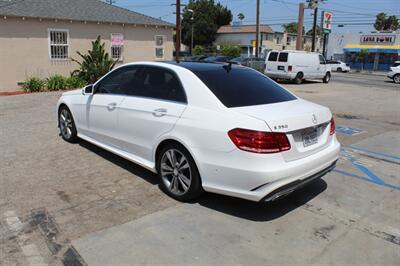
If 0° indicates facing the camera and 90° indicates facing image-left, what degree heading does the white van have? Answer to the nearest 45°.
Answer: approximately 225°

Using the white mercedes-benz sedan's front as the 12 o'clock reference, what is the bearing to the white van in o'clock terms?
The white van is roughly at 2 o'clock from the white mercedes-benz sedan.

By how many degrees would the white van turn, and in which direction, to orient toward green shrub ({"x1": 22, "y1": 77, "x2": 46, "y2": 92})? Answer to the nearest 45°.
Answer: approximately 180°

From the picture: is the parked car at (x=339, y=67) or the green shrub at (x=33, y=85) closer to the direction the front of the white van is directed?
the parked car

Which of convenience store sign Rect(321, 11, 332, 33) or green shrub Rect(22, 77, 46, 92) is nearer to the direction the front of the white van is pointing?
the convenience store sign

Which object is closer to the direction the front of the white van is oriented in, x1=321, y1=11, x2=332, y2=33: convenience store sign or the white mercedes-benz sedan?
the convenience store sign

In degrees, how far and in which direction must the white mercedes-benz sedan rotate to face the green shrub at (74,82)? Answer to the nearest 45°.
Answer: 0° — it already faces it

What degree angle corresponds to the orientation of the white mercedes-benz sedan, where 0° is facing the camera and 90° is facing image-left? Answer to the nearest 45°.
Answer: approximately 135°

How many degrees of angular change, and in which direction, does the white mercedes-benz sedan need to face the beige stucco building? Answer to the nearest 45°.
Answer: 0° — it already faces it

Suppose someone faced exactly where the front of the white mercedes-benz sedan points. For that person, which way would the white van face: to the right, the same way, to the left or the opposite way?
to the right

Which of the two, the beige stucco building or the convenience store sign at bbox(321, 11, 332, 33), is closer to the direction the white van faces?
the convenience store sign

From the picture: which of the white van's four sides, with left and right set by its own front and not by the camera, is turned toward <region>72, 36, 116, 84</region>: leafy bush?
back

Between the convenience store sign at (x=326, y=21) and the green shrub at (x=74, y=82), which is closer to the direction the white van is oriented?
the convenience store sign

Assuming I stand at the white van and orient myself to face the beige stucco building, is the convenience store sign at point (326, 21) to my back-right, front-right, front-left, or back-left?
back-right
